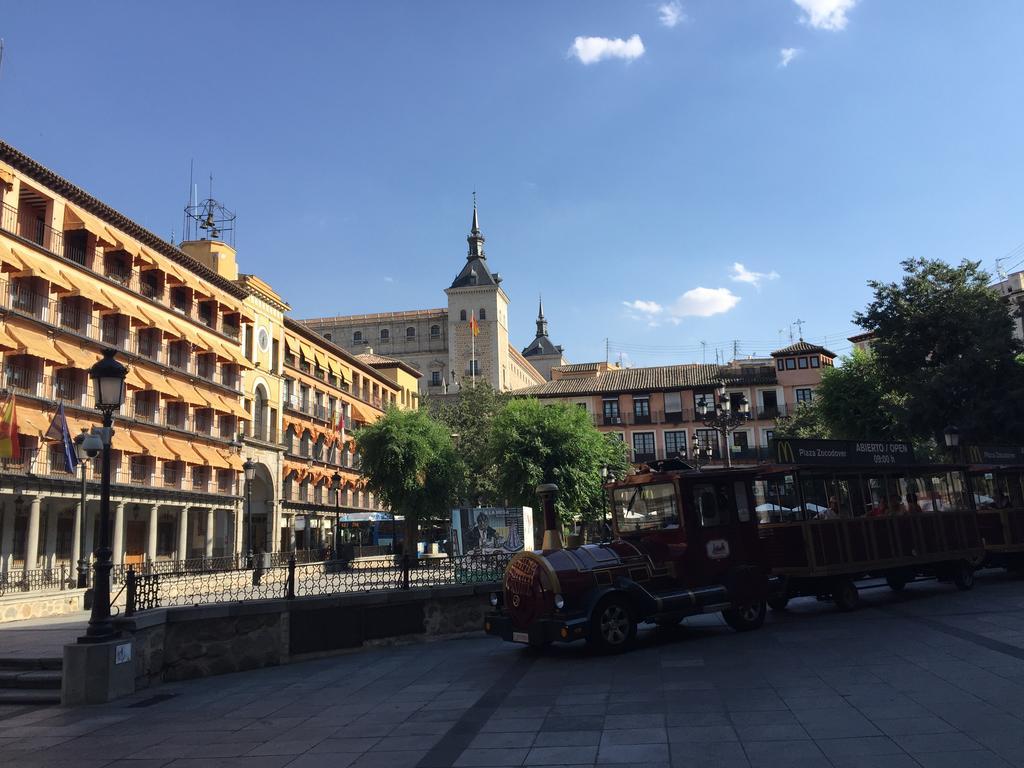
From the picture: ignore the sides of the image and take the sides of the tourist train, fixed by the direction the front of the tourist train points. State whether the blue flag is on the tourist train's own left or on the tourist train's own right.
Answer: on the tourist train's own right

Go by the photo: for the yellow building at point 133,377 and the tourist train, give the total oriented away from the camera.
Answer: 0

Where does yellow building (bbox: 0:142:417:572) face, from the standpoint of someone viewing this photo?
facing the viewer and to the right of the viewer

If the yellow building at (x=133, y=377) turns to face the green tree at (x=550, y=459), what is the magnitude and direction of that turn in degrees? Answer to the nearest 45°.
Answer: approximately 45° to its left

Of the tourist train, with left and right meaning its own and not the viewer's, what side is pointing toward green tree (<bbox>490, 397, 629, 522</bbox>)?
right

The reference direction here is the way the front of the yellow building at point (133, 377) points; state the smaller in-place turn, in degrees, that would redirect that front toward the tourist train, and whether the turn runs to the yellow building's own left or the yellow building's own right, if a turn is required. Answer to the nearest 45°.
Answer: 0° — it already faces it

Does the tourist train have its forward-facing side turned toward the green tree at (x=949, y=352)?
no

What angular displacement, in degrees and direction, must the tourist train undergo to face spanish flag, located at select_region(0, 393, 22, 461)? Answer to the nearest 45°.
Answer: approximately 45° to its right

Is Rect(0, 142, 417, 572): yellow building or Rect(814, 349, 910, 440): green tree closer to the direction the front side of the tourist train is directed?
the yellow building

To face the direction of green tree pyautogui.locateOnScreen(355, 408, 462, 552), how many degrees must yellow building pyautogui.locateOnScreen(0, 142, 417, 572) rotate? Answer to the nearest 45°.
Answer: approximately 45° to its left

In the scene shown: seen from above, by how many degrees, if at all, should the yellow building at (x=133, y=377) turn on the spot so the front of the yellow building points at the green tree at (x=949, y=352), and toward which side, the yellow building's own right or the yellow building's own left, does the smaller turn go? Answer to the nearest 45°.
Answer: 0° — it already faces it

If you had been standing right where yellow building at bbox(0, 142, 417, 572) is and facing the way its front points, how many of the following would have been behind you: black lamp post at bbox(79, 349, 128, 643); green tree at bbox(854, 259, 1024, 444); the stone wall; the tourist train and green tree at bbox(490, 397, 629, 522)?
0

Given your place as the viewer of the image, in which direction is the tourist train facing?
facing the viewer and to the left of the viewer

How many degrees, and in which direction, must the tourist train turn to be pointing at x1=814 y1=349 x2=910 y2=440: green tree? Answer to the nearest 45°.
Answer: approximately 135° to its right

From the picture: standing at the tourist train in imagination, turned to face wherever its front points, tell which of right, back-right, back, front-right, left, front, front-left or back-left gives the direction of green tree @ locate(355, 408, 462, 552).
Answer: right

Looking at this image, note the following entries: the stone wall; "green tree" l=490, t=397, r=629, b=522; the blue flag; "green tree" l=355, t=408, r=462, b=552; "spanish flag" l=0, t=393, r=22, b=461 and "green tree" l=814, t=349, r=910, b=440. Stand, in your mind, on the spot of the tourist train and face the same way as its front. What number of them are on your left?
0
